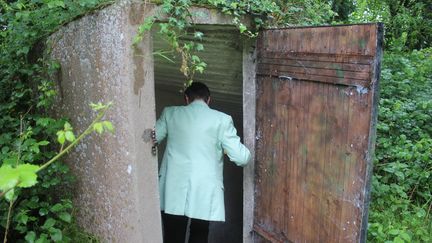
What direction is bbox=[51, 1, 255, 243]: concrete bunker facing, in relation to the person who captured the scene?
facing the viewer and to the right of the viewer
